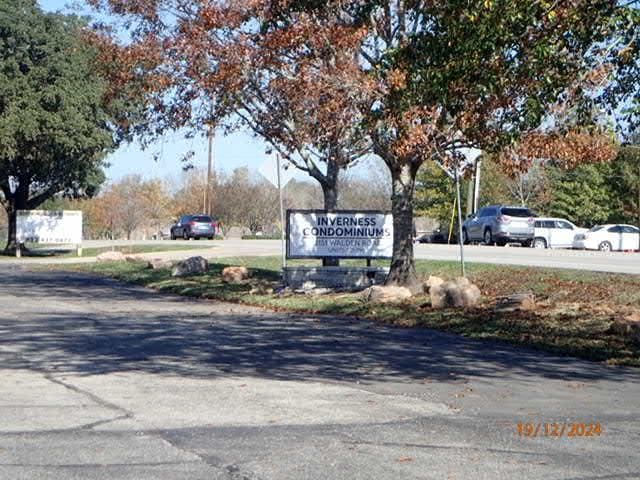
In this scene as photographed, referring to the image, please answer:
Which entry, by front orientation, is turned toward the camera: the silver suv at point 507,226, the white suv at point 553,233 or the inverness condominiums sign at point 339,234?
the inverness condominiums sign

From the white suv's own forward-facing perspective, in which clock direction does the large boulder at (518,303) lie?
The large boulder is roughly at 3 o'clock from the white suv.

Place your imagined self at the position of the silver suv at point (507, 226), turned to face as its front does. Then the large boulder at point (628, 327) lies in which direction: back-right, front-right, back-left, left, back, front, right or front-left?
back-left

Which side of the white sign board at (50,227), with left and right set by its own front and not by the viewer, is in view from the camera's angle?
front

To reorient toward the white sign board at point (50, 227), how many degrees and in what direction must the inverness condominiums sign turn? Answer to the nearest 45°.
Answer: approximately 135° to its right

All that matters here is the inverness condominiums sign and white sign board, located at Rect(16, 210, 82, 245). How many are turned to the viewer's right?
0

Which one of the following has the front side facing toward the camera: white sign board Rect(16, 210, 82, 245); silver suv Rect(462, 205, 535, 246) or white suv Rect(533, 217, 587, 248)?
the white sign board

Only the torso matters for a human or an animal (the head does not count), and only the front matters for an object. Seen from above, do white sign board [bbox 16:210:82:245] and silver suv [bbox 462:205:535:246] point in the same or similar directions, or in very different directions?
very different directions

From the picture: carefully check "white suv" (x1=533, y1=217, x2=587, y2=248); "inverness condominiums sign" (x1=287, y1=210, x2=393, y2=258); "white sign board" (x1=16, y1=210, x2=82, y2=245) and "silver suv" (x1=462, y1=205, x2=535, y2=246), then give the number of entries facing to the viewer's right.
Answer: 1

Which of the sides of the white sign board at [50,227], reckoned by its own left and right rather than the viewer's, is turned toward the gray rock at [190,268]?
front

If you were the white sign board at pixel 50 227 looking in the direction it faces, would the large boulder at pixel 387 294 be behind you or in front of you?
in front

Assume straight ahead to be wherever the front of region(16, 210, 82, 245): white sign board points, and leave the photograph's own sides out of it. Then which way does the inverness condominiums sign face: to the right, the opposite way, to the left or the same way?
the same way

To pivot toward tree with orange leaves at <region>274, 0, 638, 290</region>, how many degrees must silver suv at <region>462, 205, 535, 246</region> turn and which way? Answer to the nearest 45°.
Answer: approximately 135° to its left

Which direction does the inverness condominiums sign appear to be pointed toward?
toward the camera
